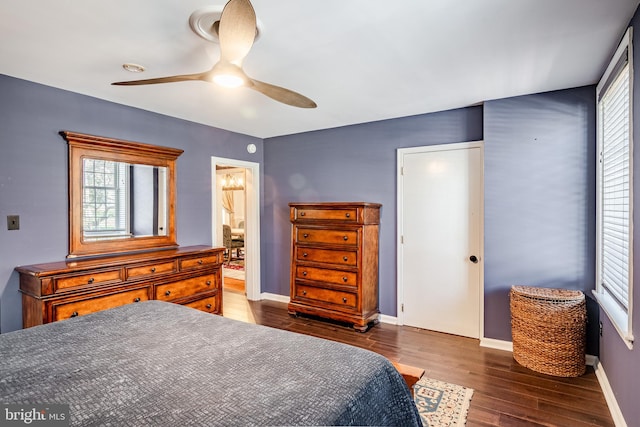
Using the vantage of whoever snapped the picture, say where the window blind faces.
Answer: facing to the left of the viewer

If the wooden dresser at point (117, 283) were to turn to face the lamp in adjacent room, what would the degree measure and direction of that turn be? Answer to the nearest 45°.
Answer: approximately 90° to its left

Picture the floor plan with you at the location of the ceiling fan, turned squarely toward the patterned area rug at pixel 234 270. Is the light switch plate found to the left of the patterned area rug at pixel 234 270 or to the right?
left

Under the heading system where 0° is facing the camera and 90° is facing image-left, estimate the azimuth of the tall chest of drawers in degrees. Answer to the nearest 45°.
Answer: approximately 45°

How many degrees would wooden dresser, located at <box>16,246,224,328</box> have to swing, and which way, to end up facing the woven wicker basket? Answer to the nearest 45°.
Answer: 0° — it already faces it

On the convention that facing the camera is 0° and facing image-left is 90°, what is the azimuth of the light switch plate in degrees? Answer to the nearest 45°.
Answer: approximately 0°

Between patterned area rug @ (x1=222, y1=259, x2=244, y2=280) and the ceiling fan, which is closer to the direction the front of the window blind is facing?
the patterned area rug

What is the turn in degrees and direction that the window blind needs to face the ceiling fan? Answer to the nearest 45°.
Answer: approximately 45° to its left

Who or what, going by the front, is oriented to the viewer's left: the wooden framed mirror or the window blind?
the window blind
